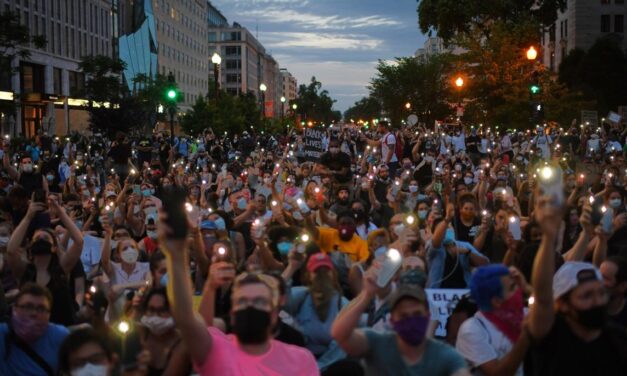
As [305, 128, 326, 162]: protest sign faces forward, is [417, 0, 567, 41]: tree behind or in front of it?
behind

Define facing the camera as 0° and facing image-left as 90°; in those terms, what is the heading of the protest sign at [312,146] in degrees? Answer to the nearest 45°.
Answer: approximately 0°
